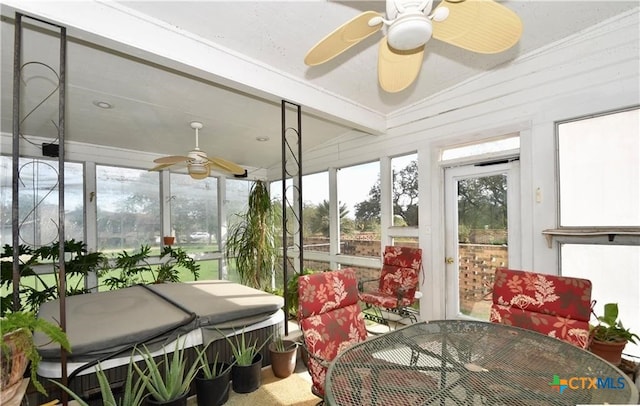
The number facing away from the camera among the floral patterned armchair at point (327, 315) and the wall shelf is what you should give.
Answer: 0

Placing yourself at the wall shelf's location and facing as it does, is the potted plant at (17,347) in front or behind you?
in front

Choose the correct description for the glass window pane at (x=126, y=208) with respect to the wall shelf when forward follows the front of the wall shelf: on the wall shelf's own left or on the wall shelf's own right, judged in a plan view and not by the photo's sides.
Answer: on the wall shelf's own right

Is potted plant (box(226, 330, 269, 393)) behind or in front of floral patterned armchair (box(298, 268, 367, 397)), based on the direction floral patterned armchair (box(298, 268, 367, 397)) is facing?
behind

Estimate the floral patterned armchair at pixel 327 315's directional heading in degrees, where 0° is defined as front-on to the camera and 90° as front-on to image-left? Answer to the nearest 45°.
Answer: approximately 315°

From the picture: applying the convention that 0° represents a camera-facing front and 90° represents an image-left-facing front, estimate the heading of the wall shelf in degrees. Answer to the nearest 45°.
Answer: approximately 0°

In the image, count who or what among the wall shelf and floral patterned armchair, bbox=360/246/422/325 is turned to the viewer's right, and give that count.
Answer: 0

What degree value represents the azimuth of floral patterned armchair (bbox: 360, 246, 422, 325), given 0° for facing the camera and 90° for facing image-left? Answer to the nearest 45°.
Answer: approximately 45°
